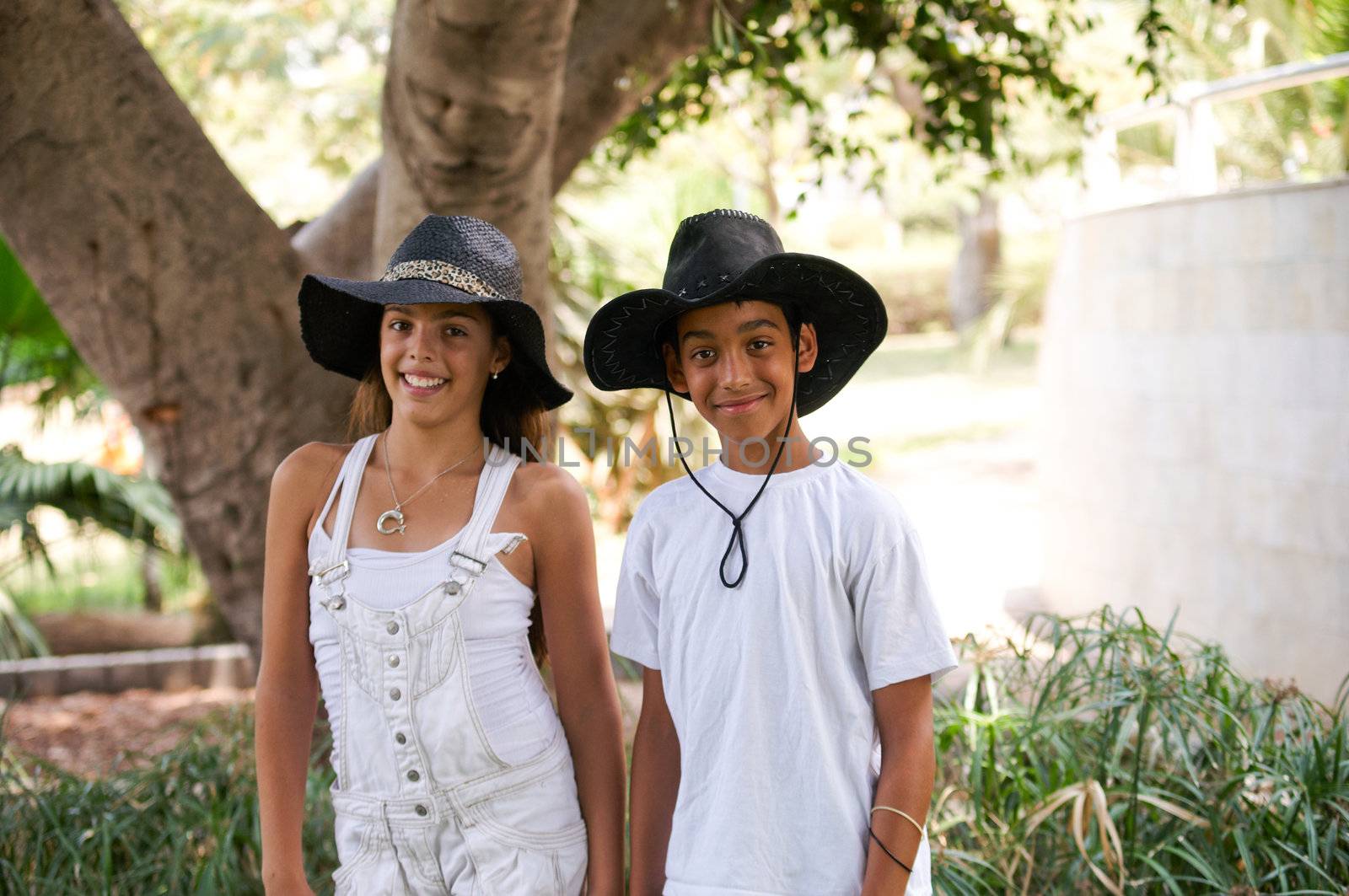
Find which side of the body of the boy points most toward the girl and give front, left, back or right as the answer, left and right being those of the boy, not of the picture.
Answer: right

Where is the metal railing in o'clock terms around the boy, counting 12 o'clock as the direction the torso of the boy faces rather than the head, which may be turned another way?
The metal railing is roughly at 7 o'clock from the boy.

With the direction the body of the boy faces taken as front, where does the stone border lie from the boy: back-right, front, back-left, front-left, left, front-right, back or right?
back-right

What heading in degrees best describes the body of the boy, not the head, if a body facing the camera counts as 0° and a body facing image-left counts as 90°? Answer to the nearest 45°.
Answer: approximately 0°

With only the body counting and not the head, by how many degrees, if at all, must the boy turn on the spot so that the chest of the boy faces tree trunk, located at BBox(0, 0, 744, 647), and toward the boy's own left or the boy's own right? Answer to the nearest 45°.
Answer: approximately 135° to the boy's own right

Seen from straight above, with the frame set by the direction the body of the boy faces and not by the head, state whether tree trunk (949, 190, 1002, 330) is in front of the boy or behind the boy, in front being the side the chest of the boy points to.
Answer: behind
